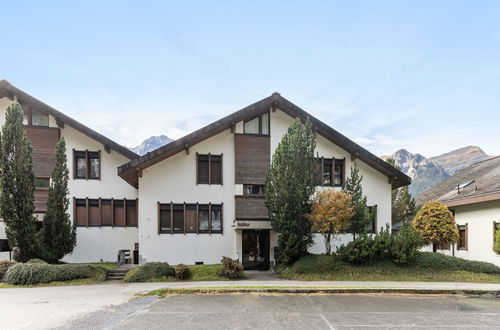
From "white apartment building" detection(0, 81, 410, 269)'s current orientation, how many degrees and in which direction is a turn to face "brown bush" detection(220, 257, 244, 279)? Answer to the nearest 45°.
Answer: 0° — it already faces it

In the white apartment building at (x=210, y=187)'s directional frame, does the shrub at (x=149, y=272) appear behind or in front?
in front

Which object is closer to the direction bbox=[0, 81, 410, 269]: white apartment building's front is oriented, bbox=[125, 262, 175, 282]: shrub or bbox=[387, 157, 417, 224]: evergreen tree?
the shrub

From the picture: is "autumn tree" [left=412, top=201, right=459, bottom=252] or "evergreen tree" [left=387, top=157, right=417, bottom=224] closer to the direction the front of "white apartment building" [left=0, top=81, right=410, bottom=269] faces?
the autumn tree

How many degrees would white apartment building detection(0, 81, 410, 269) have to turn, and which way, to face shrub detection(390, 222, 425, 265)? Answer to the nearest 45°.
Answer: approximately 45° to its left

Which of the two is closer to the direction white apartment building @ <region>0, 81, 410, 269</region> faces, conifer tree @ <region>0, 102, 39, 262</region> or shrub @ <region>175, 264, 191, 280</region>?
the shrub

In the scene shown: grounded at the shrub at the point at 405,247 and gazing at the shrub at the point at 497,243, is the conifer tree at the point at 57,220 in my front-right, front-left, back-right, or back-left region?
back-left

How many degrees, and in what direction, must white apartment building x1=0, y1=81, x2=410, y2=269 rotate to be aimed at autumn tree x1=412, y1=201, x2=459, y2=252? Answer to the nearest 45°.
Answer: approximately 90° to its left

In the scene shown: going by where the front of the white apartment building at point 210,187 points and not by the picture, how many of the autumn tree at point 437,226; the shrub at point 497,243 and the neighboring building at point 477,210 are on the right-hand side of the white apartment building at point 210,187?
0

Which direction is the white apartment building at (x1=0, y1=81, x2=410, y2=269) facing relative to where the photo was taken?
toward the camera

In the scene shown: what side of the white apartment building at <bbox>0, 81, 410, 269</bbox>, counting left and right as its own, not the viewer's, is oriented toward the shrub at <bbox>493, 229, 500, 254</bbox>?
left

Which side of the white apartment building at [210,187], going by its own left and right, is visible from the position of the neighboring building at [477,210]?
left

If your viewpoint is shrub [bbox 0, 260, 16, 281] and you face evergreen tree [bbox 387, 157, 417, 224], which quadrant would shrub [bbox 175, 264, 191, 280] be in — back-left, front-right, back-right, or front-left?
front-right
